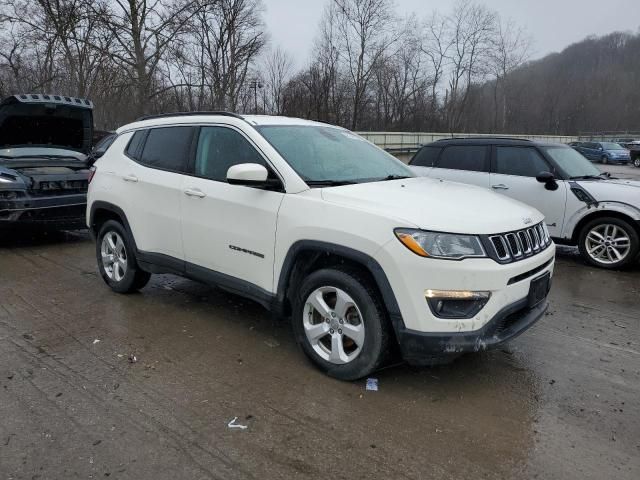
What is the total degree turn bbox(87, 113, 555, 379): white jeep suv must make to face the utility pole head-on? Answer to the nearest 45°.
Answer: approximately 135° to its left

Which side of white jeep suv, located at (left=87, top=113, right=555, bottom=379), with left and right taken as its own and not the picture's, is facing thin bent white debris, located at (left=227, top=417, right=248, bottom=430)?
right

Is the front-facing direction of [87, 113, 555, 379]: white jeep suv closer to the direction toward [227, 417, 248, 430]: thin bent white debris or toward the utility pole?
the thin bent white debris

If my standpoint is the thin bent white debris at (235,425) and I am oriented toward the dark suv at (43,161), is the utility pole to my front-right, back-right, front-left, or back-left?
front-right

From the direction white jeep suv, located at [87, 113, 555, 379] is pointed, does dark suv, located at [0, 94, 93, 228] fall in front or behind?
behind

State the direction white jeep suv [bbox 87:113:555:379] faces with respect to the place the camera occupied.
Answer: facing the viewer and to the right of the viewer

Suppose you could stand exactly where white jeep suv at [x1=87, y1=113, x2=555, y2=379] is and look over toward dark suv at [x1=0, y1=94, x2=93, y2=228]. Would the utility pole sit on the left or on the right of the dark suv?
right

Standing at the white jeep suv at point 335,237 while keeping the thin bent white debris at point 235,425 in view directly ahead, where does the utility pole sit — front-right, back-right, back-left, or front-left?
back-right
